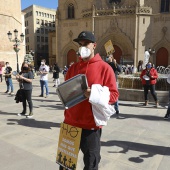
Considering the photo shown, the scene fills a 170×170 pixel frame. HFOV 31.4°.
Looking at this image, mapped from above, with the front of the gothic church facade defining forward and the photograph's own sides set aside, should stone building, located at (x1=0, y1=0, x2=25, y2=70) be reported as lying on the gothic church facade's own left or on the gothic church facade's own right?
on the gothic church facade's own right

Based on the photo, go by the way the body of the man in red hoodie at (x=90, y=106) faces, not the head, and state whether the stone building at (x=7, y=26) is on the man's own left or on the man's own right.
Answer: on the man's own right

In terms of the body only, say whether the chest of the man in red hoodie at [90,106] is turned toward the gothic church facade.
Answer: no

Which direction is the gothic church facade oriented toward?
toward the camera

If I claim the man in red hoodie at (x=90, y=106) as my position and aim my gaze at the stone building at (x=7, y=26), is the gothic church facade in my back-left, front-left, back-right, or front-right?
front-right

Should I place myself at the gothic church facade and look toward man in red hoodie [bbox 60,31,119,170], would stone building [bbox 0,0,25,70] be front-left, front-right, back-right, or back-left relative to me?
front-right

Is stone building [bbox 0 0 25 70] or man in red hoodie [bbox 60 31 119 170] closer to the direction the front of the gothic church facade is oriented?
the man in red hoodie

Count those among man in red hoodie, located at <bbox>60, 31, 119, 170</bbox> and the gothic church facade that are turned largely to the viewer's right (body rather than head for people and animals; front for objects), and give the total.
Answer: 0

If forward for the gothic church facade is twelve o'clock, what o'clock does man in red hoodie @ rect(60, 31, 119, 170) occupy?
The man in red hoodie is roughly at 12 o'clock from the gothic church facade.

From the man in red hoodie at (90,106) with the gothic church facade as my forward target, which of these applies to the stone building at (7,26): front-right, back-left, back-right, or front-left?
front-left

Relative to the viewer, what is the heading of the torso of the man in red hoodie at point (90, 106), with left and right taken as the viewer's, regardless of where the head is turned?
facing the viewer and to the left of the viewer
